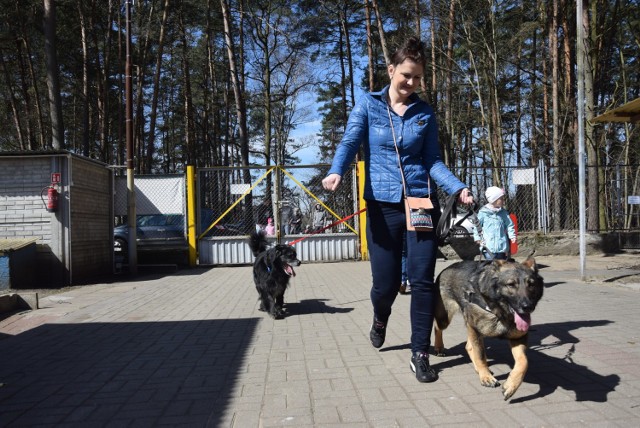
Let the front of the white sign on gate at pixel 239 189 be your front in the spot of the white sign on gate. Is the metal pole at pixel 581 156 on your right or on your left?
on your left

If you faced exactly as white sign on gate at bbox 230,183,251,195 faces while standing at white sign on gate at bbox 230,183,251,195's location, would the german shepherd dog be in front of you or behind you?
in front

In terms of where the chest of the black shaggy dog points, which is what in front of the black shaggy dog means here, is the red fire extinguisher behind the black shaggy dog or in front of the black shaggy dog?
behind

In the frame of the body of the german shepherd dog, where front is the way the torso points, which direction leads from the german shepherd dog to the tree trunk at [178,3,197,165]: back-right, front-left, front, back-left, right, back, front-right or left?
back

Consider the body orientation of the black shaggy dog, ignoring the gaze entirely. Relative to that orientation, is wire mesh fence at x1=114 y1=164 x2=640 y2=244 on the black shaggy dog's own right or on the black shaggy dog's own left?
on the black shaggy dog's own left

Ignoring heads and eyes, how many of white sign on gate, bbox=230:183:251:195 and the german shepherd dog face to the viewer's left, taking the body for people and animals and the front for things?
0

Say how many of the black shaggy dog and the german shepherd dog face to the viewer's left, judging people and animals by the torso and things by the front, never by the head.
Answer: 0

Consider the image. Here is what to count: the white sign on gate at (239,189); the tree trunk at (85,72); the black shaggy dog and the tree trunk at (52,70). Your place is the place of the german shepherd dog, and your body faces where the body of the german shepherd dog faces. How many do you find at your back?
4

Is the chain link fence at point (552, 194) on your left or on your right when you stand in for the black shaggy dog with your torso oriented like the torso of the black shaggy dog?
on your left

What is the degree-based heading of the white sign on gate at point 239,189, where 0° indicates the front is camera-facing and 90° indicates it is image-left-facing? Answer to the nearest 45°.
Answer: approximately 0°

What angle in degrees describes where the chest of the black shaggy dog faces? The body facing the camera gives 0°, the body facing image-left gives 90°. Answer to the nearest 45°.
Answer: approximately 315°

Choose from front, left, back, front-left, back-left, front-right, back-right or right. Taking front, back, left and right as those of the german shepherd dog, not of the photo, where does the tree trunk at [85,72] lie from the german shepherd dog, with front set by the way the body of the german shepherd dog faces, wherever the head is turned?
back

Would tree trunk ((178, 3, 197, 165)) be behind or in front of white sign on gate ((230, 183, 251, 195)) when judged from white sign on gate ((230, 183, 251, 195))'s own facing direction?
behind
